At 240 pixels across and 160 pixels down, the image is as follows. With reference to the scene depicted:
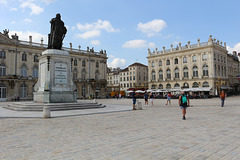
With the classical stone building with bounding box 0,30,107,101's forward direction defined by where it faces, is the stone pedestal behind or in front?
in front

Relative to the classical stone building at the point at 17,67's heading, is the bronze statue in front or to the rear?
in front
